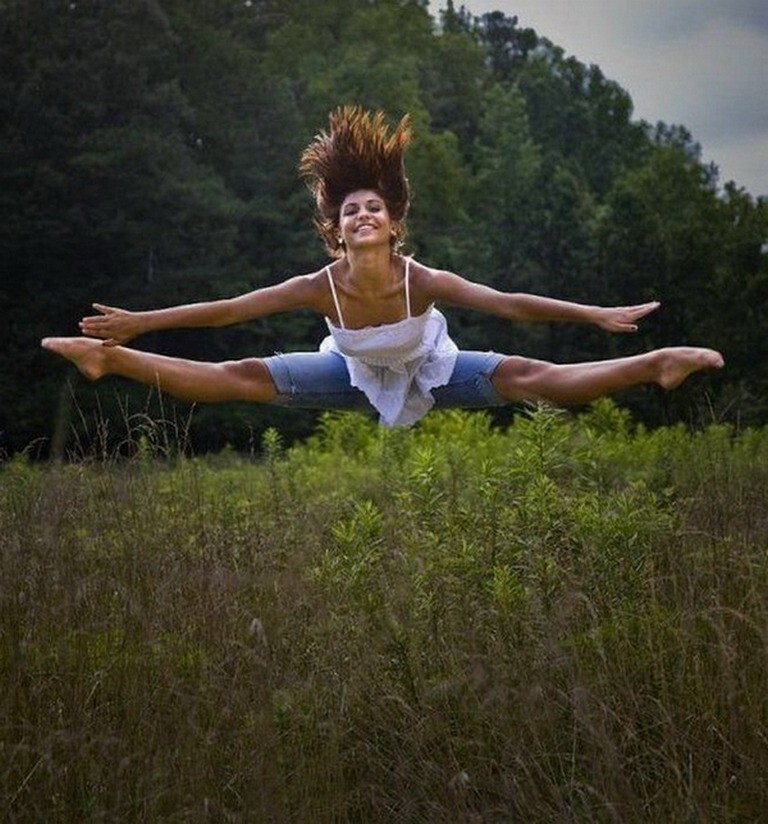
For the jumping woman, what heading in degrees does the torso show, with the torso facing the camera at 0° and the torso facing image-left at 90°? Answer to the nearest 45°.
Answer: approximately 0°

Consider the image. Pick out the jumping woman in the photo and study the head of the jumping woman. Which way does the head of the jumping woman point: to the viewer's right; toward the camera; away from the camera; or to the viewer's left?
toward the camera
